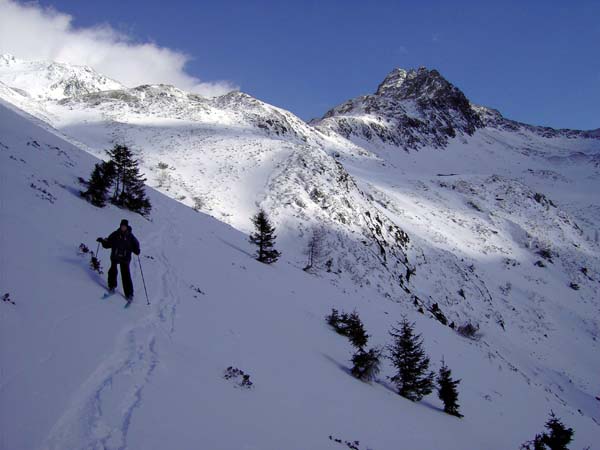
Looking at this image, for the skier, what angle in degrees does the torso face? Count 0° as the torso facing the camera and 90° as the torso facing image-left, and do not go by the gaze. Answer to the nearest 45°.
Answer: approximately 0°

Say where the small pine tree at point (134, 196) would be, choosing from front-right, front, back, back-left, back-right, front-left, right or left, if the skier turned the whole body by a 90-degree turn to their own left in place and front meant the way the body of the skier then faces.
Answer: left

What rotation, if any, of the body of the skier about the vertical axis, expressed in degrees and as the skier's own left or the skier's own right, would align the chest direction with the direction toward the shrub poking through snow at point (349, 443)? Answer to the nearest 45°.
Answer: approximately 45° to the skier's own left

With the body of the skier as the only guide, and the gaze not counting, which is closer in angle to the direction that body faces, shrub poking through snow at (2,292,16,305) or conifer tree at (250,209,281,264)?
the shrub poking through snow

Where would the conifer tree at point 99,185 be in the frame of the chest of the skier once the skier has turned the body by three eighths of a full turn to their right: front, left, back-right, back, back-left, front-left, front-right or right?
front-right

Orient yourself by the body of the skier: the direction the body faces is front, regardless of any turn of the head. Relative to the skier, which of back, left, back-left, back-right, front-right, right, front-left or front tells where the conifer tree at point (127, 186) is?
back

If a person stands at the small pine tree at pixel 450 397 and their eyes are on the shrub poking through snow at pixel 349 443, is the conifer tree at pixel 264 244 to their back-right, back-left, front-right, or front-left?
back-right
